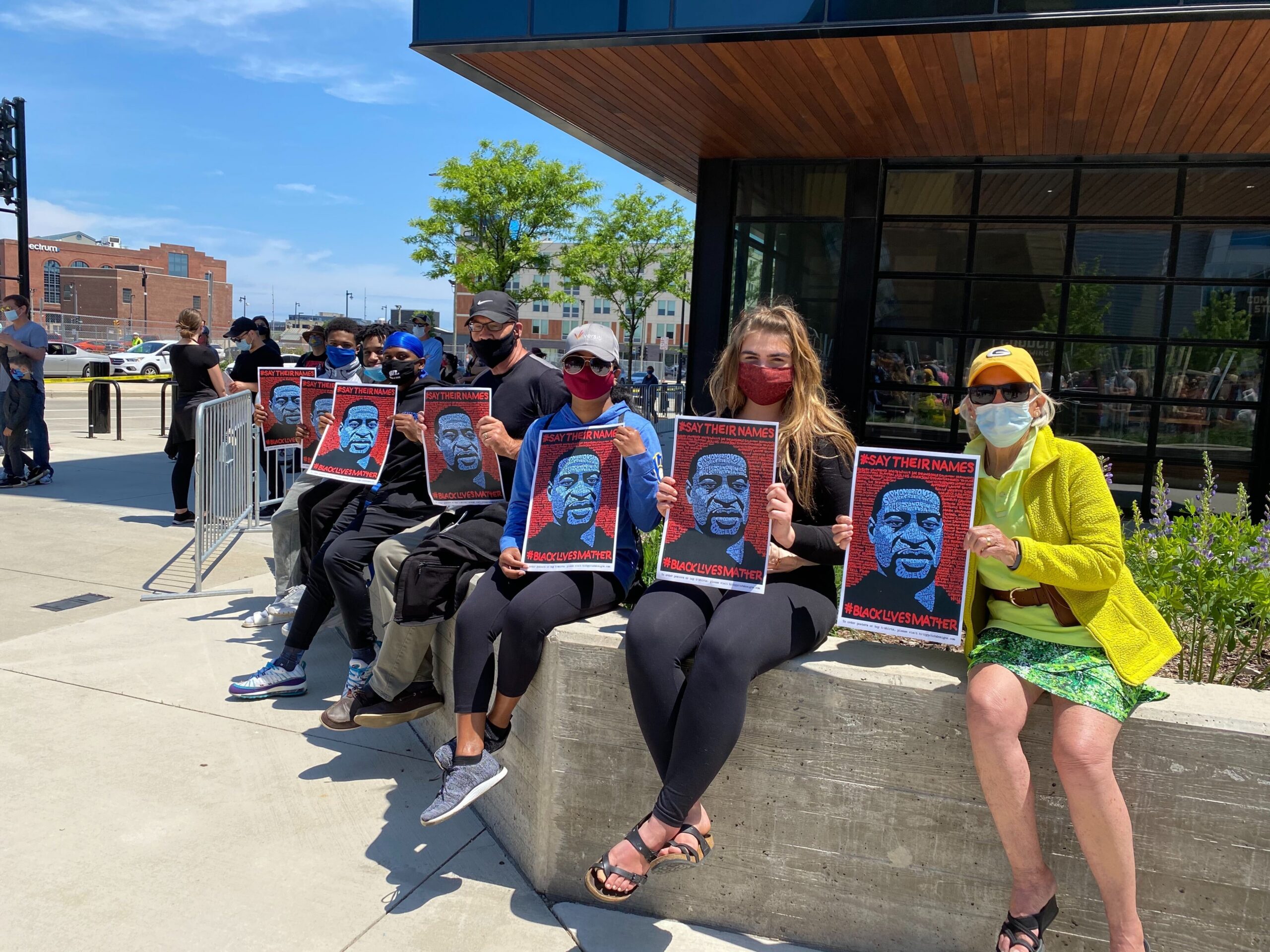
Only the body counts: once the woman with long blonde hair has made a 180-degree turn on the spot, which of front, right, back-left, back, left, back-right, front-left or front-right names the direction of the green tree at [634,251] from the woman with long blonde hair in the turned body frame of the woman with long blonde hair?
front-left

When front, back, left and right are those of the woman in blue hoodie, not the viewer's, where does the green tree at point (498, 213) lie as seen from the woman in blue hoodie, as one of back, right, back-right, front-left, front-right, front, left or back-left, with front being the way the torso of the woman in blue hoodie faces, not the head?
back-right

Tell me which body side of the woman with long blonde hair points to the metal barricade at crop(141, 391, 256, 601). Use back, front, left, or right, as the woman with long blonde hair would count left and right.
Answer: right

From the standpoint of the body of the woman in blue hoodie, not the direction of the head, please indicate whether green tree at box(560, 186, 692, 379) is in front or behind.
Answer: behind

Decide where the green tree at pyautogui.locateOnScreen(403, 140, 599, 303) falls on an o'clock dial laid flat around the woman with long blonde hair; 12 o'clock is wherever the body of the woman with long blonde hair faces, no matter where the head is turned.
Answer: The green tree is roughly at 4 o'clock from the woman with long blonde hair.
